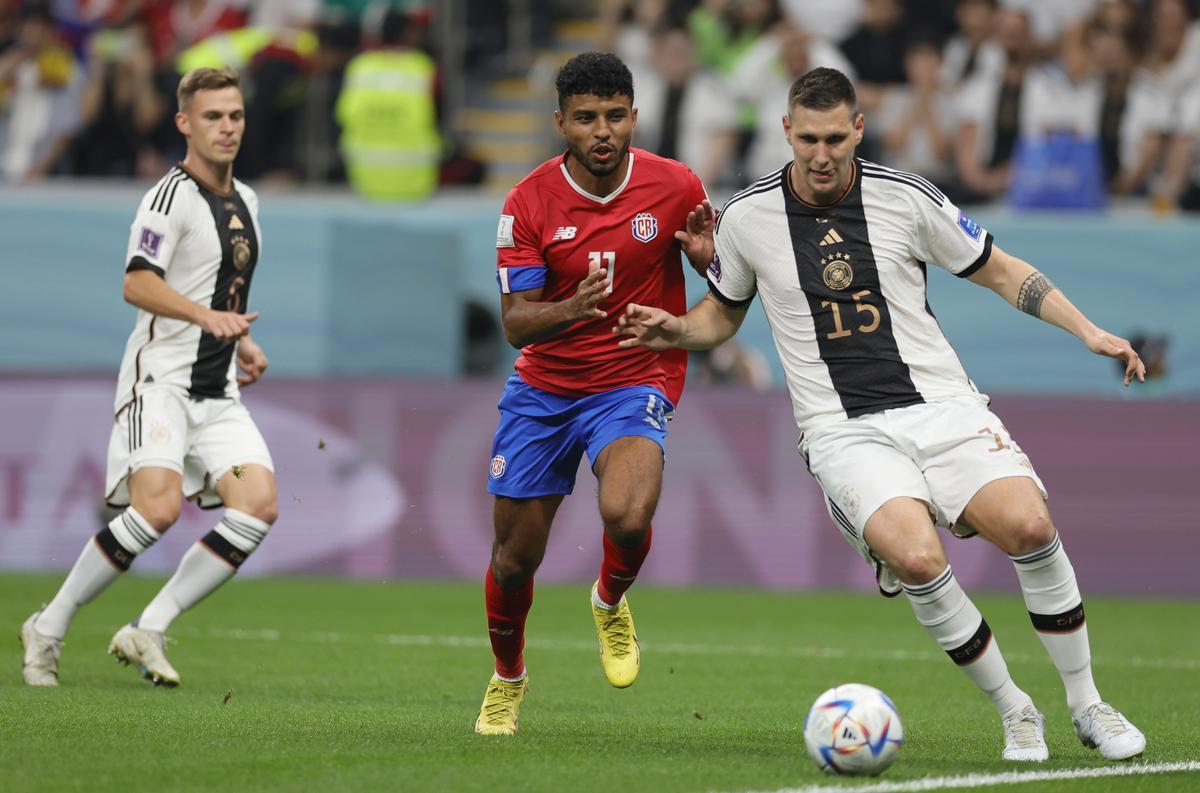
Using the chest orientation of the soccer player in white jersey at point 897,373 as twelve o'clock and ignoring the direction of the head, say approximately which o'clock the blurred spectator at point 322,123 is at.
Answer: The blurred spectator is roughly at 5 o'clock from the soccer player in white jersey.

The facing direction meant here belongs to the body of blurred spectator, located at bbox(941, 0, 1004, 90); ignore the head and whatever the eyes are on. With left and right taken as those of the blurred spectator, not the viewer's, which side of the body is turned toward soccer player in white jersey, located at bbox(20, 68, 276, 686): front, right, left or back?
front

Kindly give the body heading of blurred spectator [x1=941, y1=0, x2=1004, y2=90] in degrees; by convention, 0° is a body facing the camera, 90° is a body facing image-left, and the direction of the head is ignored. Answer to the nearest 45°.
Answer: approximately 0°

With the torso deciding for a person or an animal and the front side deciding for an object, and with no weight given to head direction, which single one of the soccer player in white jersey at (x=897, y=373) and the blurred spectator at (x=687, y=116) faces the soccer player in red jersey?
the blurred spectator

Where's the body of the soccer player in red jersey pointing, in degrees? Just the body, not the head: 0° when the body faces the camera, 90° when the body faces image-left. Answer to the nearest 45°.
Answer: approximately 0°

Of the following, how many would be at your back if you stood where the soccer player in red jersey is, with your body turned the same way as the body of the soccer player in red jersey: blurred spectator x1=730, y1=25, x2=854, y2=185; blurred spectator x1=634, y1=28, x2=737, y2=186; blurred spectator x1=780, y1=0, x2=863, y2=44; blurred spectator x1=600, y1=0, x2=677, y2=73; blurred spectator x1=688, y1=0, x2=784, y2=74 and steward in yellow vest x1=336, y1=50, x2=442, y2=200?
6

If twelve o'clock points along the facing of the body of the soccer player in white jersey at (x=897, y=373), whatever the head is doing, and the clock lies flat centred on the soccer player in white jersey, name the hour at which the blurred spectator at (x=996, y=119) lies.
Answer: The blurred spectator is roughly at 6 o'clock from the soccer player in white jersey.

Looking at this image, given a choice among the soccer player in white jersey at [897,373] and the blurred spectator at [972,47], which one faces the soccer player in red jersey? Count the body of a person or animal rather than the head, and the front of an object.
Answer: the blurred spectator

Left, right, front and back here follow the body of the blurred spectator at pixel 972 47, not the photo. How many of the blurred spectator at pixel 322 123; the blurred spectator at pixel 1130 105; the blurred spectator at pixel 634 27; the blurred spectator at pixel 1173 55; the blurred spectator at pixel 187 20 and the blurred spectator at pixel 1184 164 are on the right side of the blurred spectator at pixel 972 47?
3

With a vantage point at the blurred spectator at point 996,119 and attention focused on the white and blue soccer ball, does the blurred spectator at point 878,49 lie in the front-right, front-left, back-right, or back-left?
back-right

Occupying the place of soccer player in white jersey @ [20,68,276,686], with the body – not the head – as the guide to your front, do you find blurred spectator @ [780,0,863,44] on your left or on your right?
on your left

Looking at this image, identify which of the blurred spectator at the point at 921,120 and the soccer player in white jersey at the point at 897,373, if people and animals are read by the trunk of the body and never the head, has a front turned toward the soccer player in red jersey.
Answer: the blurred spectator
